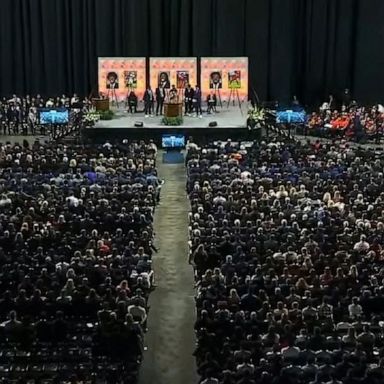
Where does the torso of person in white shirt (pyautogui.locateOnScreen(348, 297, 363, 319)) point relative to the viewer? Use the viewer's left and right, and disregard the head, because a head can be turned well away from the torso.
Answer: facing away from the viewer

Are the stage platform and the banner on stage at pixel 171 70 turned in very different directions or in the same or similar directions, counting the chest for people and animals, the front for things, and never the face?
same or similar directions

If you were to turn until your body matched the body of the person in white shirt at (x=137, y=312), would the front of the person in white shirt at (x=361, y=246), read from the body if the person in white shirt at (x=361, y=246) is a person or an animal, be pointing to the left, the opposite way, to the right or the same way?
the same way

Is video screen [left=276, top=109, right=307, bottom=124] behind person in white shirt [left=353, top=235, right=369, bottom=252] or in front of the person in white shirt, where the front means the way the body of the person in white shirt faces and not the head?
in front

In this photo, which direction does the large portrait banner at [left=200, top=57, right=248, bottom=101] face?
toward the camera

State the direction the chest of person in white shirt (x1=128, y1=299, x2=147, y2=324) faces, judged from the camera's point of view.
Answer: away from the camera

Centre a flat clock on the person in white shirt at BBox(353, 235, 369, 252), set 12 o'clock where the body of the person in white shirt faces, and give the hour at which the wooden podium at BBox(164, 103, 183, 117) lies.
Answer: The wooden podium is roughly at 11 o'clock from the person in white shirt.

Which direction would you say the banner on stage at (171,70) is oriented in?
toward the camera

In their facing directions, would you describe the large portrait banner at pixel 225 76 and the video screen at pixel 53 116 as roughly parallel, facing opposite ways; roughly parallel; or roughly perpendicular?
roughly parallel

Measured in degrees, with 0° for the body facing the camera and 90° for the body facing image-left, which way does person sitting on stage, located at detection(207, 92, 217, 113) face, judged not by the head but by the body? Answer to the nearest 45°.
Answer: approximately 0°

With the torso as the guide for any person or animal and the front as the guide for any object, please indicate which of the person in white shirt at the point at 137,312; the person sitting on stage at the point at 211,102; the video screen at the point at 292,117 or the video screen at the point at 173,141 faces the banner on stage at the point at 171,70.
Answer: the person in white shirt

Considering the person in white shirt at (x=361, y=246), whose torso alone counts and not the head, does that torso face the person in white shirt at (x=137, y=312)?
no

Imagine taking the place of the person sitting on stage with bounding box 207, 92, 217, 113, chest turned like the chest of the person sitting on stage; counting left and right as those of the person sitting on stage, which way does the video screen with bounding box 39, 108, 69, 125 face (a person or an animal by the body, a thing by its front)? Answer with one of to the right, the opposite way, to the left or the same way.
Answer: the same way

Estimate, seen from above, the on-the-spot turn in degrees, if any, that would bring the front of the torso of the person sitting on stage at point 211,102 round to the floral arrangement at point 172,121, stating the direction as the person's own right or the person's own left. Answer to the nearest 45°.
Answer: approximately 45° to the person's own right

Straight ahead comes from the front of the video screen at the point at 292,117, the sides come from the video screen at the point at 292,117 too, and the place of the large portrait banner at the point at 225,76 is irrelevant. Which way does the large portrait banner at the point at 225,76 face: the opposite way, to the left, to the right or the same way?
the same way

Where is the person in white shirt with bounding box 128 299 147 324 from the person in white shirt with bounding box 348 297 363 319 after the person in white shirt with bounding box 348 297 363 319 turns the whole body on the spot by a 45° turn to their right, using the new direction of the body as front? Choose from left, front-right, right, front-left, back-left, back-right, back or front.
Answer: back-left

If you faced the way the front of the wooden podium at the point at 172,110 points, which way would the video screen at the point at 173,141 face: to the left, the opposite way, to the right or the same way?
the same way

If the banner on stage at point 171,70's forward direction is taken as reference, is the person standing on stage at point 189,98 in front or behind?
in front

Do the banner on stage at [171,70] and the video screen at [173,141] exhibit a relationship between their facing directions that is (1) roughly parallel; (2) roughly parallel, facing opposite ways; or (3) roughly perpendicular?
roughly parallel

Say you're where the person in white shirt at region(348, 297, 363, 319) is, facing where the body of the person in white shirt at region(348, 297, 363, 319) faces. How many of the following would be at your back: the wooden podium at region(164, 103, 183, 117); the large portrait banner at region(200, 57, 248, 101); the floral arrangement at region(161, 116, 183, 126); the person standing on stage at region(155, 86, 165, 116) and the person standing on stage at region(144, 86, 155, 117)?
0

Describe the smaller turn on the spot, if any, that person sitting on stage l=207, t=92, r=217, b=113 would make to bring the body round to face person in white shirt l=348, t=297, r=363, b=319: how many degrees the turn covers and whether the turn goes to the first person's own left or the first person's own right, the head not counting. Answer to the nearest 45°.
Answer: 0° — they already face them

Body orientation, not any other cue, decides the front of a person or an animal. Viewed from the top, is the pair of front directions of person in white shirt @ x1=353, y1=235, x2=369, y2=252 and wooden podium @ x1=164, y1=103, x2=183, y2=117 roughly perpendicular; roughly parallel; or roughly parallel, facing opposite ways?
roughly parallel, facing opposite ways

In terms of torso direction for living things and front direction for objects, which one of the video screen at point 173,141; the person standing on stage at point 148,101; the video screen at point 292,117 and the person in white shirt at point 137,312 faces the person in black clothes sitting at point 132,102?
the person in white shirt

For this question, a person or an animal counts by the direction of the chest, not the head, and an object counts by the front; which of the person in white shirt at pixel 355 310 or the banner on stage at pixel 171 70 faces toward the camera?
the banner on stage
